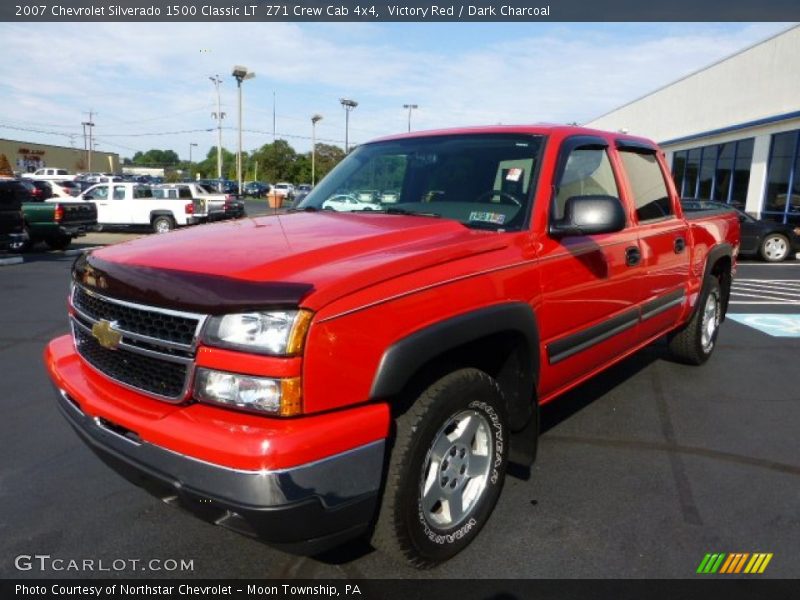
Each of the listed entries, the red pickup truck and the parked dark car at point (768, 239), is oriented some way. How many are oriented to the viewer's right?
1

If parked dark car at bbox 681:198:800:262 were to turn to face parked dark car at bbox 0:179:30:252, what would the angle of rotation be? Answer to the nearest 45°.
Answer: approximately 135° to its right

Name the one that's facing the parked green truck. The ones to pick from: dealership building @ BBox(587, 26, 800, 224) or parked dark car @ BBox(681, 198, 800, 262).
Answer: the dealership building

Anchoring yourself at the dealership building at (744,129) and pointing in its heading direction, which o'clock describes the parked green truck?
The parked green truck is roughly at 12 o'clock from the dealership building.

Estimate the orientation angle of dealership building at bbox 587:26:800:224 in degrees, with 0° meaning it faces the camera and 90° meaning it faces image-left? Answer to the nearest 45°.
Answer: approximately 45°

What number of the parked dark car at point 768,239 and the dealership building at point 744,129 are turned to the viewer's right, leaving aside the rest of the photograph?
1

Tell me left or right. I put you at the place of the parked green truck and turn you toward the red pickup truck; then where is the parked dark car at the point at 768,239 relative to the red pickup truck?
left

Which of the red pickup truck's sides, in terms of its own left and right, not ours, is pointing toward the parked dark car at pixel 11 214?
right

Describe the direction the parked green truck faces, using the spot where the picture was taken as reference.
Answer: facing away from the viewer and to the left of the viewer

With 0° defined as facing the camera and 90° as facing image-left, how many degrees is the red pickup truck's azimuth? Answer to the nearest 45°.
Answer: approximately 45°

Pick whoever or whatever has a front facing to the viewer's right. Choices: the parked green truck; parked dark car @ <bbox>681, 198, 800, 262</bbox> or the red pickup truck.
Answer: the parked dark car

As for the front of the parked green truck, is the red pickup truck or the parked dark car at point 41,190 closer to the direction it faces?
the parked dark car

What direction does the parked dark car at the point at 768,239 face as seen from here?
to the viewer's right

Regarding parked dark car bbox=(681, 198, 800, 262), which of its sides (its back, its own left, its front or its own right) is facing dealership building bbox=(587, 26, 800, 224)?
left
